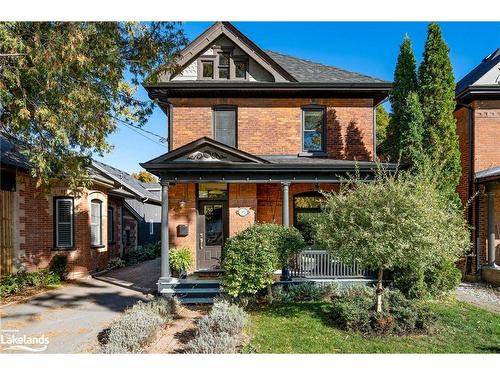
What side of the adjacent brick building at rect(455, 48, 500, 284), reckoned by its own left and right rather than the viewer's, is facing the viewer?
front

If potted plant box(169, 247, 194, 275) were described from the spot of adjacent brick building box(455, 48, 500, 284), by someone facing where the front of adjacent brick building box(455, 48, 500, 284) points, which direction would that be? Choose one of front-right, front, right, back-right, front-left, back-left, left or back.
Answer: front-right

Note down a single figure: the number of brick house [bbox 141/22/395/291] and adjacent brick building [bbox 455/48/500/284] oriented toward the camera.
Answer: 2

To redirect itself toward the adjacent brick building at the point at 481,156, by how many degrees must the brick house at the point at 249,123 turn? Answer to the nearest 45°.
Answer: approximately 90° to its left

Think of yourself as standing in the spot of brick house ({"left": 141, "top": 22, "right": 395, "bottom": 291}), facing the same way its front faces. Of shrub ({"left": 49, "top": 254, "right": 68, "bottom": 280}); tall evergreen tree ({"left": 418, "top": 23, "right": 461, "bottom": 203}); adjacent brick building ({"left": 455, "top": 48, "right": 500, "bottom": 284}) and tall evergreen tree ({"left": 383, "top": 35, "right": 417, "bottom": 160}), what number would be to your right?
1

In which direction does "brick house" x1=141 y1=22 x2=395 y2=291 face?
toward the camera

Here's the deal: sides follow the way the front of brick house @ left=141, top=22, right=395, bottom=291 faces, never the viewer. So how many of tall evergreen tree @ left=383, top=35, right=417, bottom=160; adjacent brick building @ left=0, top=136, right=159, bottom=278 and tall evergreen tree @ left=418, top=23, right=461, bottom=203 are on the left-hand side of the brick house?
2

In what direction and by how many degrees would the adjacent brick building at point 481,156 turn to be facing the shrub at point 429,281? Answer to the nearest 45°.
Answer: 0° — it already faces it
